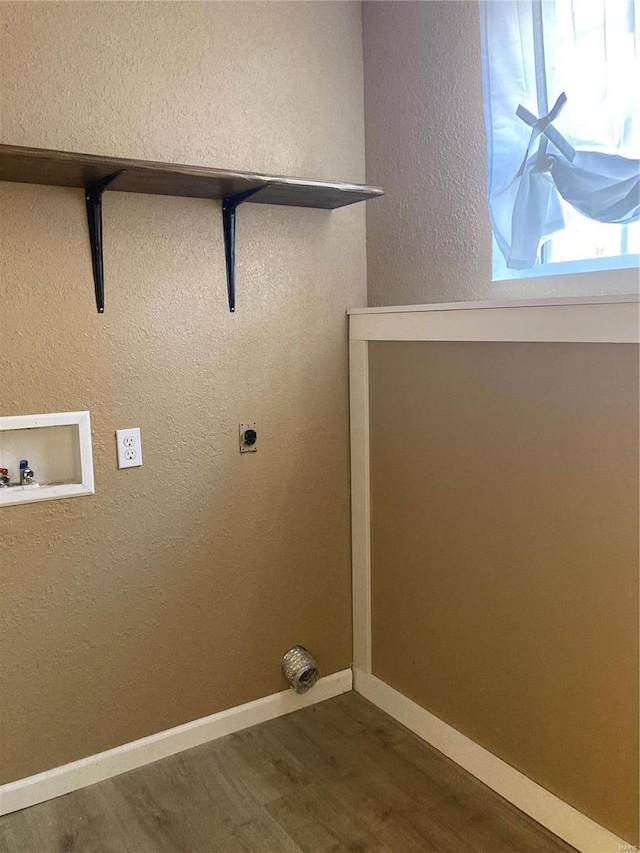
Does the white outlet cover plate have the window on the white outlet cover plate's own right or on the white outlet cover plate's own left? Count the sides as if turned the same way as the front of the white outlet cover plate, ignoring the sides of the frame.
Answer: on the white outlet cover plate's own left

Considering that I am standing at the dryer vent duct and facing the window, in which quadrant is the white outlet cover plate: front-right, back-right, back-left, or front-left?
back-right

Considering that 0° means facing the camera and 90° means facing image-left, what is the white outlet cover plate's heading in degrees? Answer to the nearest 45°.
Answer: approximately 0°
